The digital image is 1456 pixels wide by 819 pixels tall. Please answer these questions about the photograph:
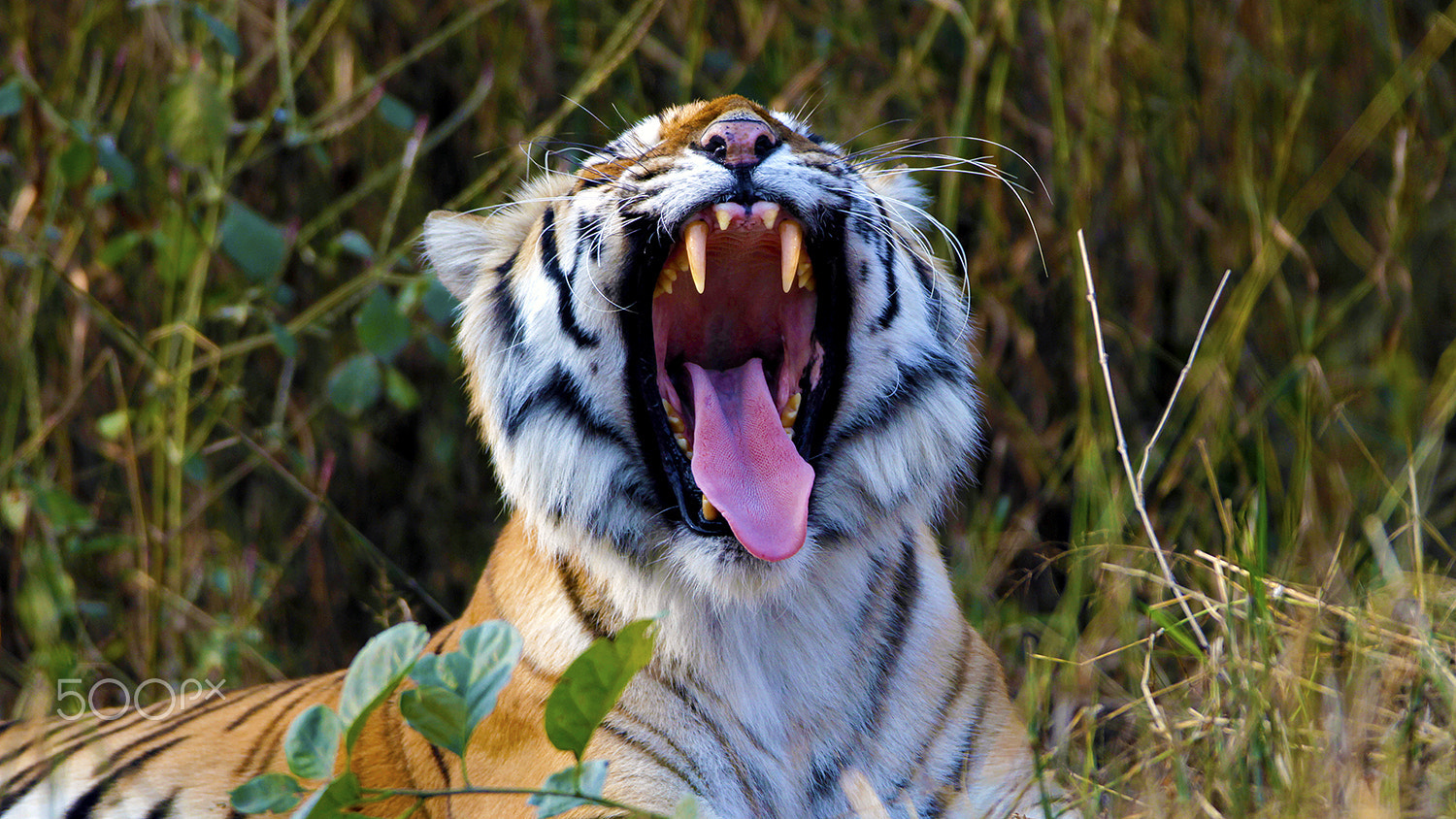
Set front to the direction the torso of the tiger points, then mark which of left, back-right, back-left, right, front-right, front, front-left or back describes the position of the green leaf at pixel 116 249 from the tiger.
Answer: back

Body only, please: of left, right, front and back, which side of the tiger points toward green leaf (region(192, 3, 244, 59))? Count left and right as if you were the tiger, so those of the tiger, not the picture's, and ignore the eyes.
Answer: back

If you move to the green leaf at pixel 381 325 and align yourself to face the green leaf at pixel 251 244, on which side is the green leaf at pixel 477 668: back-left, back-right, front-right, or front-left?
back-left

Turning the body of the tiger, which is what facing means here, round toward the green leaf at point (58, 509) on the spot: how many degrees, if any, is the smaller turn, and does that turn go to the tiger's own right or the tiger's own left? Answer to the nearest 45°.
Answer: approximately 180°

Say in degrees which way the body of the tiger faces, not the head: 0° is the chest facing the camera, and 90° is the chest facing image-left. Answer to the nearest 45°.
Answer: approximately 315°

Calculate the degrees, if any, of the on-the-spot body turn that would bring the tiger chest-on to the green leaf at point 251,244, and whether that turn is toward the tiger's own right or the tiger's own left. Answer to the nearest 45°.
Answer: approximately 180°

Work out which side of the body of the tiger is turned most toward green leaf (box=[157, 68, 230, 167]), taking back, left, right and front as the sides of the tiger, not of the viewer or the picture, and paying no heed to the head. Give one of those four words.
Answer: back

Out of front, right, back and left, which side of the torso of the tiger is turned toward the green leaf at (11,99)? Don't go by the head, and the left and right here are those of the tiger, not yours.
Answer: back
